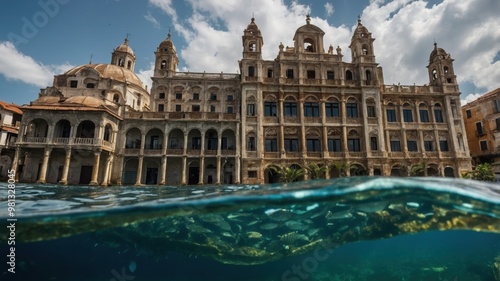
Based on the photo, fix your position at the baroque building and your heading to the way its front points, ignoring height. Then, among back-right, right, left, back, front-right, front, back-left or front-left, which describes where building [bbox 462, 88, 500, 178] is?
left

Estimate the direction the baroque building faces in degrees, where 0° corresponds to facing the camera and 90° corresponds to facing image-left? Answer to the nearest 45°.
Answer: approximately 0°

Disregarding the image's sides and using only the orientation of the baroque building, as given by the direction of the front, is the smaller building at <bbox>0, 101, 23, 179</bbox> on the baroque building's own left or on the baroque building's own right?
on the baroque building's own right
